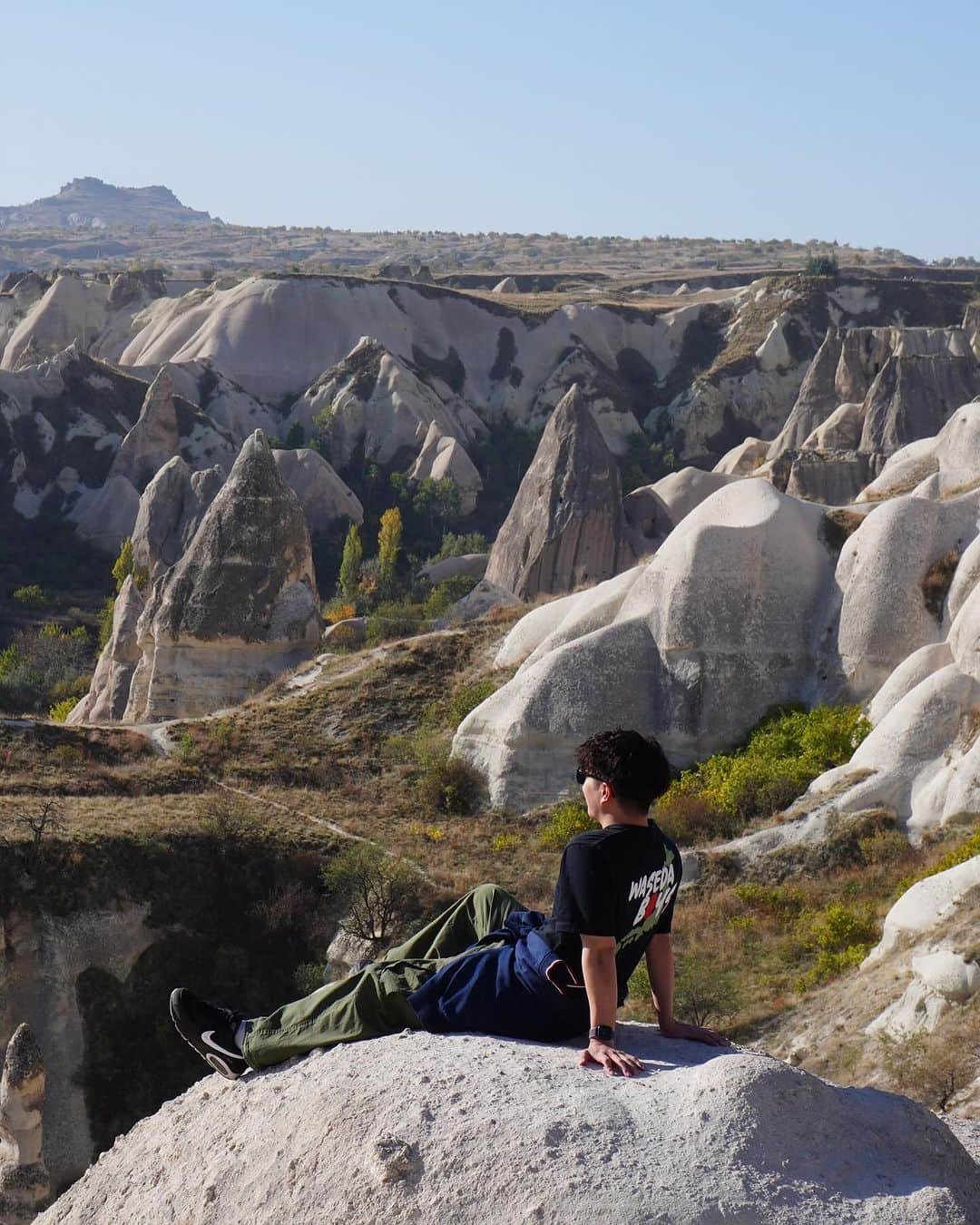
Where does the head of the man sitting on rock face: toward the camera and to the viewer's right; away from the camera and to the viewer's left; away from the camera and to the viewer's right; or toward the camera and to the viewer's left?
away from the camera and to the viewer's left

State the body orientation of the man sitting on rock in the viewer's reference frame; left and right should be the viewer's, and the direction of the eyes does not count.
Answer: facing away from the viewer and to the left of the viewer

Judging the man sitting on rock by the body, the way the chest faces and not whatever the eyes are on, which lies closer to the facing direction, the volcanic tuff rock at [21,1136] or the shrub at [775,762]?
the volcanic tuff rock

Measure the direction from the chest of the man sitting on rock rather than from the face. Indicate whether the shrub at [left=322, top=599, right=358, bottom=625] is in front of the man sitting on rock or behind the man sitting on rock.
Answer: in front

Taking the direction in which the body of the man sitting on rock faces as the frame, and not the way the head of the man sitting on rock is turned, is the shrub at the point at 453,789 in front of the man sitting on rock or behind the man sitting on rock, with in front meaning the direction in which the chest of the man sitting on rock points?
in front

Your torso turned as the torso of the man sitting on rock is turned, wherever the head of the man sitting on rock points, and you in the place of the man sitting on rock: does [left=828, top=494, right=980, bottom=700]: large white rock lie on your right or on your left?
on your right

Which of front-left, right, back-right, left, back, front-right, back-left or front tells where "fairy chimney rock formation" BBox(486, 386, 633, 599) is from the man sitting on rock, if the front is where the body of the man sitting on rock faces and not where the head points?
front-right

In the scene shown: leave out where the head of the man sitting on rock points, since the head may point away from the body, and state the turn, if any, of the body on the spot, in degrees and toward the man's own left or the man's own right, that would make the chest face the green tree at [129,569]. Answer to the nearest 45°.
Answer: approximately 45° to the man's own right

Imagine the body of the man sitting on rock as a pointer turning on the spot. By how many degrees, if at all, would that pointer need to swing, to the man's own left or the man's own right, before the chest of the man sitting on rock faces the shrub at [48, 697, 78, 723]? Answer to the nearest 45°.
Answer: approximately 45° to the man's own right
